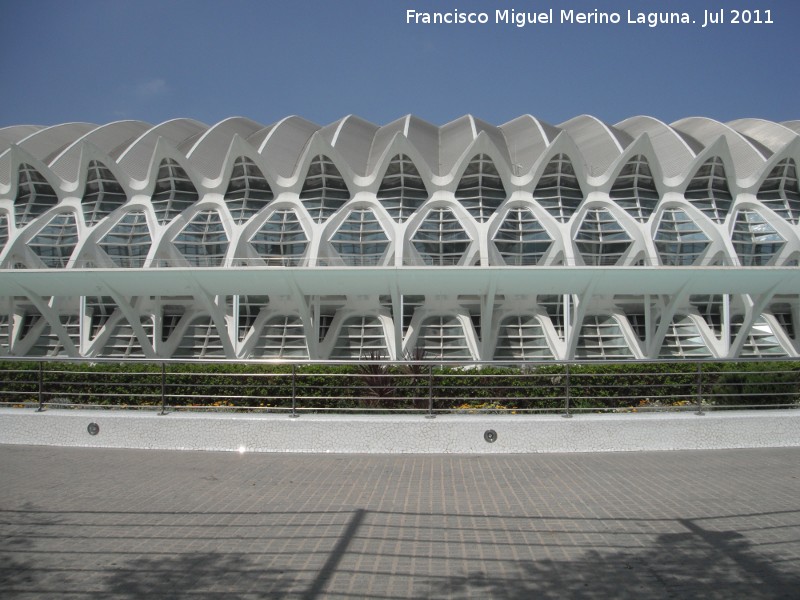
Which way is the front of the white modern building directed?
toward the camera

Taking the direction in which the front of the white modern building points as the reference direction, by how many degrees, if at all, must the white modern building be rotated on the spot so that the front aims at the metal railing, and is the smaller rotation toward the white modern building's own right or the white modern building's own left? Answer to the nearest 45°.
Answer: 0° — it already faces it
